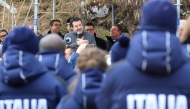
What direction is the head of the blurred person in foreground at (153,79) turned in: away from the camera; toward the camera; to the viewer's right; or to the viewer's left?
away from the camera

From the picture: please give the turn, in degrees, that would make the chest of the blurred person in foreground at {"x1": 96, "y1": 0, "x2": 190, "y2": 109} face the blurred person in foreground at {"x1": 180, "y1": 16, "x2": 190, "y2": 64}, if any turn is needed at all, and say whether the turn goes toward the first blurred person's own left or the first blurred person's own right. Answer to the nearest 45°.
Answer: approximately 45° to the first blurred person's own right

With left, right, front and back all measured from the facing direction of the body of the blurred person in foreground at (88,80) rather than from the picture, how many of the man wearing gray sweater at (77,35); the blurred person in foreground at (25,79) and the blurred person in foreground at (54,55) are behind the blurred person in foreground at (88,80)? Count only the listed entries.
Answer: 0

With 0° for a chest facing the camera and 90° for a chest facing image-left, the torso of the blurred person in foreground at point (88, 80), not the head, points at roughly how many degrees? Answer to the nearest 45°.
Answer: approximately 180°

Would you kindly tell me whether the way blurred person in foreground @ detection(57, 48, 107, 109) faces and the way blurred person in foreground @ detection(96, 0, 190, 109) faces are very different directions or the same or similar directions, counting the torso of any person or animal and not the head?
same or similar directions

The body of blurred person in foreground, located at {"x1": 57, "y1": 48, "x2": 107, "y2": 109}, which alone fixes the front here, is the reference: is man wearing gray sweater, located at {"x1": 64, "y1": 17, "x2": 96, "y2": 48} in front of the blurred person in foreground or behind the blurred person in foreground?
in front

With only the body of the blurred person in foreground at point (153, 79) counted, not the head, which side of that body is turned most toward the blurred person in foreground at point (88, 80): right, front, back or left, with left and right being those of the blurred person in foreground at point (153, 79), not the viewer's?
left

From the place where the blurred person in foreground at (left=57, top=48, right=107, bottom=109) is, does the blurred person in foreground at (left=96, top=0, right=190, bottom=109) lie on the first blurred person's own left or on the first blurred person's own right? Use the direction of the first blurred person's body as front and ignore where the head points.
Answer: on the first blurred person's own right

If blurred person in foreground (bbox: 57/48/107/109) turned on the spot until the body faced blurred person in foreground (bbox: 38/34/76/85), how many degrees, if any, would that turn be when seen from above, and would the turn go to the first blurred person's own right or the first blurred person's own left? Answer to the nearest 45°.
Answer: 0° — they already face them

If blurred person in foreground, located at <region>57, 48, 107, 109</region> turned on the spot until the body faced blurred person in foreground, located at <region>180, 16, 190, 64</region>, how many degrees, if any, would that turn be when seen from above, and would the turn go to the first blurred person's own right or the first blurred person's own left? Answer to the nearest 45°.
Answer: approximately 90° to the first blurred person's own right

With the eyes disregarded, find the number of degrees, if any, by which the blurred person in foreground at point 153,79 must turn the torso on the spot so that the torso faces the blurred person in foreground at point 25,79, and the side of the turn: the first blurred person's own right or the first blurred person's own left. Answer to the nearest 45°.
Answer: approximately 45° to the first blurred person's own left

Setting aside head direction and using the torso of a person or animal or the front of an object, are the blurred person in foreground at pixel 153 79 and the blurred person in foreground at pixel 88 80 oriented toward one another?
no

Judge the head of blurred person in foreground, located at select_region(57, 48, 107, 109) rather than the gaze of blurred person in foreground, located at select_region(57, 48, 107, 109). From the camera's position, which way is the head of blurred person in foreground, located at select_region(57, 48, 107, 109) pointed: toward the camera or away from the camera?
away from the camera

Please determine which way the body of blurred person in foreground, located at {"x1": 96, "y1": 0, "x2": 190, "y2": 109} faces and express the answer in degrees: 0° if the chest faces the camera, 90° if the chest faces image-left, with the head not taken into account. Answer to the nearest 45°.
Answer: approximately 180°

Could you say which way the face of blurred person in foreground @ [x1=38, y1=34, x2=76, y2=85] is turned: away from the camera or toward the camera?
away from the camera

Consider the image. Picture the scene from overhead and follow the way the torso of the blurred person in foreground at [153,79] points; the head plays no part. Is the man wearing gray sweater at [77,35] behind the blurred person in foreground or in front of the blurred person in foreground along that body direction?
in front

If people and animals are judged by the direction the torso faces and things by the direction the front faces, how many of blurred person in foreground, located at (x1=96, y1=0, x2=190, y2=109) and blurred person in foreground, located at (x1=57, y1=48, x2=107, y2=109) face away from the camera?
2
